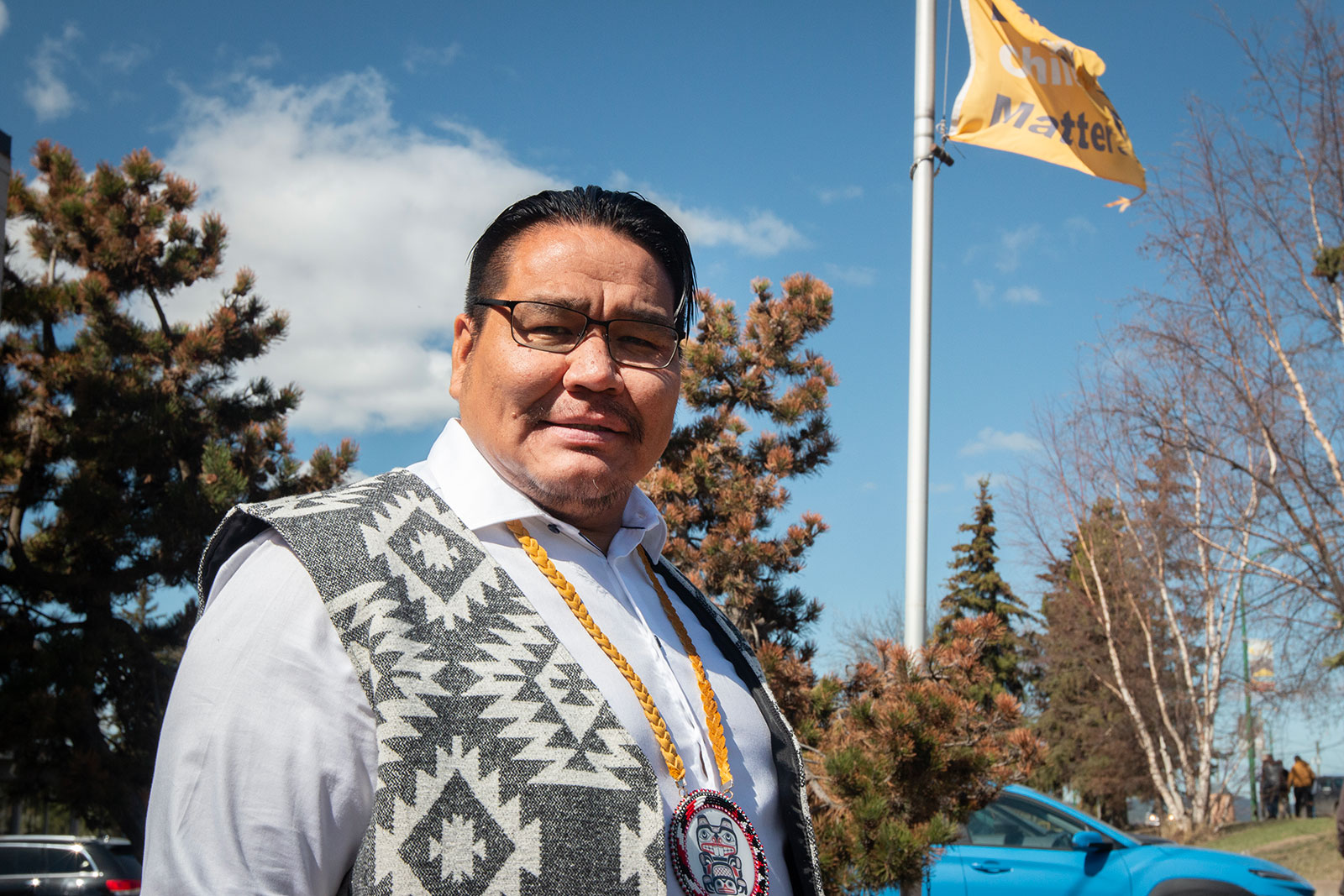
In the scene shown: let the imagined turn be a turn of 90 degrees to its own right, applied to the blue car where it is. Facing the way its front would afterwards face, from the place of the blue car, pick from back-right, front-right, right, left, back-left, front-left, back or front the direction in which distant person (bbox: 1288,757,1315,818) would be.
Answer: back

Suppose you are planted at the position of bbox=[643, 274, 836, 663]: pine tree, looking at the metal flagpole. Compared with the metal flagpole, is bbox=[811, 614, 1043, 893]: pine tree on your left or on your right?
right

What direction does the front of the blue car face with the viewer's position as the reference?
facing to the right of the viewer

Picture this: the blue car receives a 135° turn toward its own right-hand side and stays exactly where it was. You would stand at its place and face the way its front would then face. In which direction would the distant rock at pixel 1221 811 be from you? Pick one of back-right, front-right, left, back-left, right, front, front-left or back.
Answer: back-right

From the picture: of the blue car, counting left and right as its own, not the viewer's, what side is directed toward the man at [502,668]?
right

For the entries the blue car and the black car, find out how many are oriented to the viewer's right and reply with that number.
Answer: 1

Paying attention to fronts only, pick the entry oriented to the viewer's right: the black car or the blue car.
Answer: the blue car

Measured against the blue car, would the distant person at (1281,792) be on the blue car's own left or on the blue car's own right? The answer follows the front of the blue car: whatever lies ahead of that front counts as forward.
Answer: on the blue car's own left

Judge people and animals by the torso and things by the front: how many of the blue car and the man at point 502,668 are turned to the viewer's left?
0
